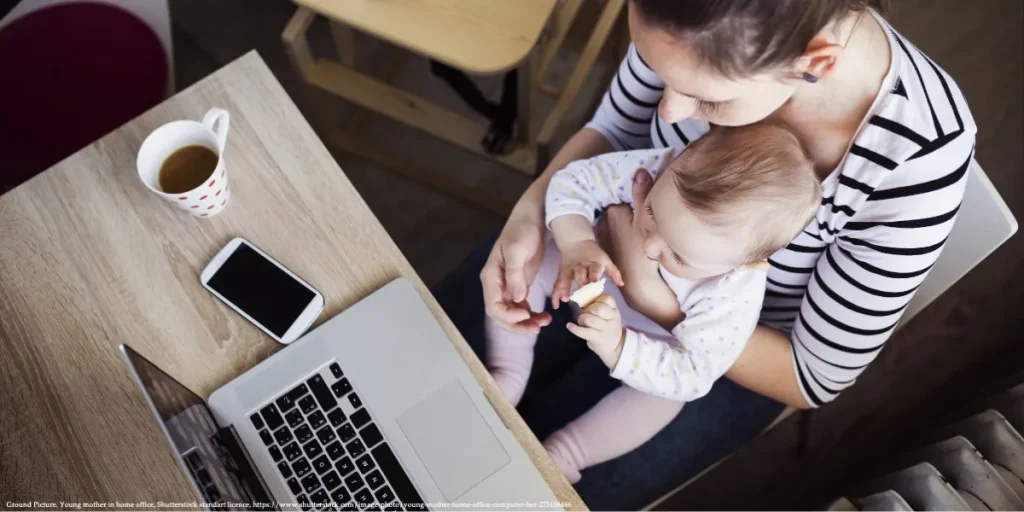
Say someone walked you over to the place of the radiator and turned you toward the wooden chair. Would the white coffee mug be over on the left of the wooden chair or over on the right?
left

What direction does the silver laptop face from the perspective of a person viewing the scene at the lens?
facing away from the viewer and to the right of the viewer

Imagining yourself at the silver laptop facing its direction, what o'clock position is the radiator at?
The radiator is roughly at 1 o'clock from the silver laptop.

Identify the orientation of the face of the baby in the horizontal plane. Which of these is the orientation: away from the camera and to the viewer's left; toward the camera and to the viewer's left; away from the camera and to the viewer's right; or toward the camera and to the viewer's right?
toward the camera and to the viewer's left

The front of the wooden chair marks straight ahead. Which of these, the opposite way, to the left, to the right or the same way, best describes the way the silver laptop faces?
the opposite way

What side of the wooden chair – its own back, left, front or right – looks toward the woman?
left

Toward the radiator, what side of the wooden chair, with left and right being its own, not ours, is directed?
left

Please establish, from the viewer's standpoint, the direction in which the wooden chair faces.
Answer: facing the viewer and to the left of the viewer

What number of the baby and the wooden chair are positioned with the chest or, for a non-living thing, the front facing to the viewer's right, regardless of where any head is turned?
0

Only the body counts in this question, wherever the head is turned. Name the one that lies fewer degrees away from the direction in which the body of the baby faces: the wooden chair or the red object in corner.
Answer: the red object in corner

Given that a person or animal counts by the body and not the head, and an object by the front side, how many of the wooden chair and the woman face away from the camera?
0
